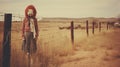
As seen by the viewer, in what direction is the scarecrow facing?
toward the camera
